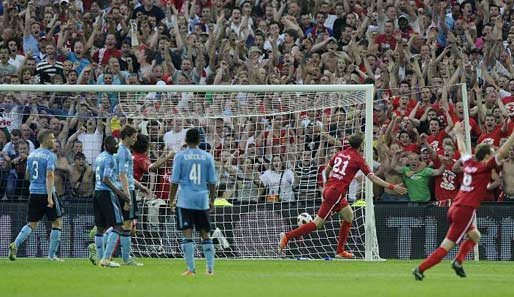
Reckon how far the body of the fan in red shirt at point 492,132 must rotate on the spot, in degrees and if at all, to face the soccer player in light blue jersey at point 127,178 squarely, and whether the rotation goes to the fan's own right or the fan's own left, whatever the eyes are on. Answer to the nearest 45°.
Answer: approximately 45° to the fan's own right

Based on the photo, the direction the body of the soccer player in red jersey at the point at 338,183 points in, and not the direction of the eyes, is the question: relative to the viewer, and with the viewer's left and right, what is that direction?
facing away from the viewer and to the right of the viewer

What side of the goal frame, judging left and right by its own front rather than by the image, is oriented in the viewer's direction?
front

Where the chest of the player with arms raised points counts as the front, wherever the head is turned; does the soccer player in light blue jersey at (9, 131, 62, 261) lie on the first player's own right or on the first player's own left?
on the first player's own left

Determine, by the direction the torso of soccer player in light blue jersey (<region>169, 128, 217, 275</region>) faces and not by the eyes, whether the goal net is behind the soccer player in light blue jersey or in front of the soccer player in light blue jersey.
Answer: in front

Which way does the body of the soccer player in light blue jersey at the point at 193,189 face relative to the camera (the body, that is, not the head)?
away from the camera

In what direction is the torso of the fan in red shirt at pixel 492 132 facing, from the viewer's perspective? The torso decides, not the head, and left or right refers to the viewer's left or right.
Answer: facing the viewer

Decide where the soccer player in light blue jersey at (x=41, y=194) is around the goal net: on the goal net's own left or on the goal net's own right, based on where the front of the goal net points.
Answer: on the goal net's own right

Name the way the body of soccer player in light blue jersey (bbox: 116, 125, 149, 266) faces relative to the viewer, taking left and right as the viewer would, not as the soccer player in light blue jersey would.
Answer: facing to the right of the viewer

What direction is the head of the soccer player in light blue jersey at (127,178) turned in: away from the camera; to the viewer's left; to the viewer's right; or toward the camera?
to the viewer's right

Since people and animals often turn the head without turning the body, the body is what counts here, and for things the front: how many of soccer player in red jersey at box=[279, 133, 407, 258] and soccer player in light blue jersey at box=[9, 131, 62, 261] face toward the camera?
0

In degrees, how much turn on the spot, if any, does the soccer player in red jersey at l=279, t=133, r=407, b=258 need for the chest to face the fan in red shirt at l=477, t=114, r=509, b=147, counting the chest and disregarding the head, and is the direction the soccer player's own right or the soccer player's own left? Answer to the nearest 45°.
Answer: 0° — they already face them

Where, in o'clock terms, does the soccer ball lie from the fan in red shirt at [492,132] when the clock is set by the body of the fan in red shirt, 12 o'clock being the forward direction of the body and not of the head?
The soccer ball is roughly at 2 o'clock from the fan in red shirt.

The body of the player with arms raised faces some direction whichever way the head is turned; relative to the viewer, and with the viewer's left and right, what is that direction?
facing away from the viewer and to the right of the viewer
